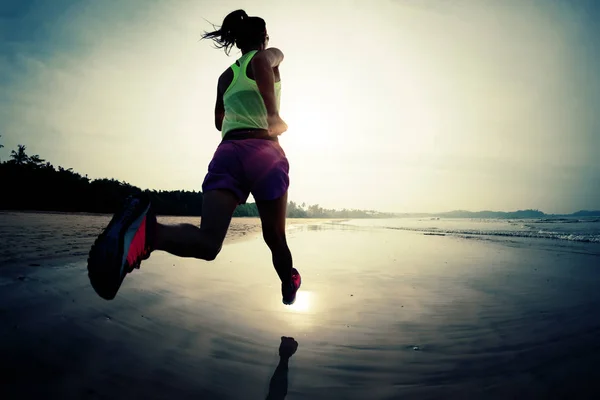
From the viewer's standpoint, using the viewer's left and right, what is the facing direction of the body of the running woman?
facing away from the viewer and to the right of the viewer
